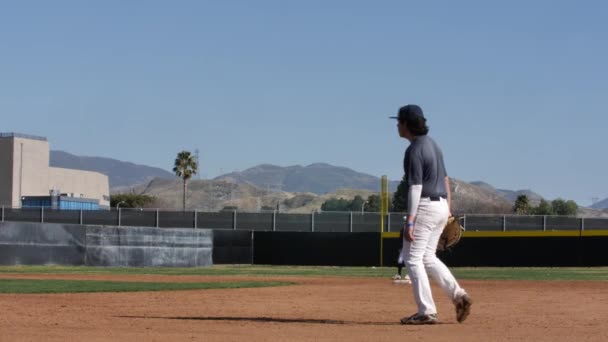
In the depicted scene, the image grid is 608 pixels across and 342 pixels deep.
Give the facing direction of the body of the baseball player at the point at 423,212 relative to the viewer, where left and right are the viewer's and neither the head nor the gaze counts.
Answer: facing away from the viewer and to the left of the viewer

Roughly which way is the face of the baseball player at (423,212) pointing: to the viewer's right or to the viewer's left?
to the viewer's left
